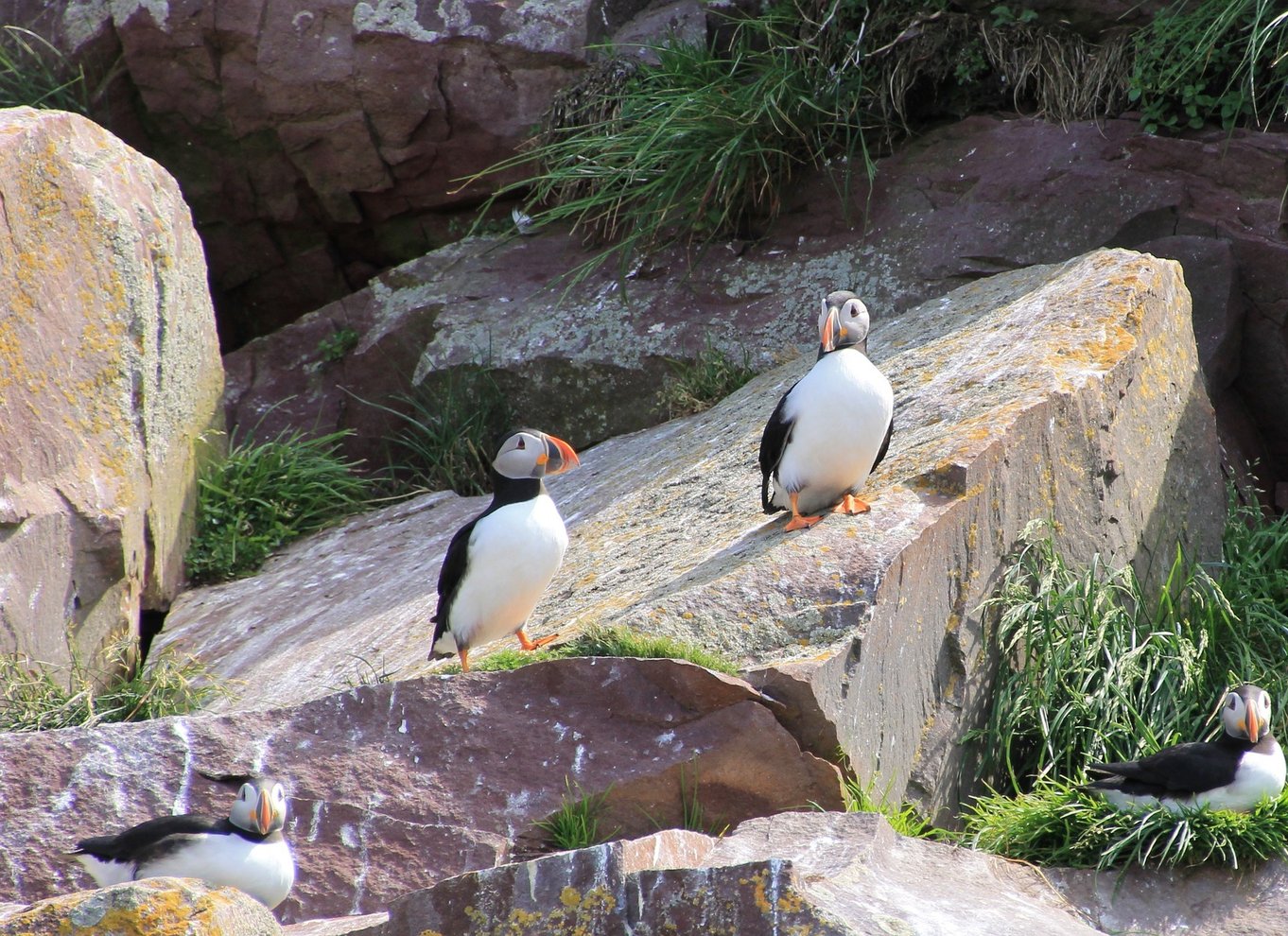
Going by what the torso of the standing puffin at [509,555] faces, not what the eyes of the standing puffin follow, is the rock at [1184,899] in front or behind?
in front

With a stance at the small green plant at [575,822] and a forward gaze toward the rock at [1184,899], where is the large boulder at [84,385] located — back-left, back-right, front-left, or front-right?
back-left

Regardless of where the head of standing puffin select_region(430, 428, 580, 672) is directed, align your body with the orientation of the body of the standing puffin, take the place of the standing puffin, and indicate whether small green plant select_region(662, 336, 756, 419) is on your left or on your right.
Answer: on your left

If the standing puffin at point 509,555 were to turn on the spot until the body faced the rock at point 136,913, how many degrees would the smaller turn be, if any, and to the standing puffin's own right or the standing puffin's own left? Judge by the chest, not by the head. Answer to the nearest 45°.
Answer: approximately 45° to the standing puffin's own right

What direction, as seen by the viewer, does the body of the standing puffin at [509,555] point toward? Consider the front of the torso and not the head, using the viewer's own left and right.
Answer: facing the viewer and to the right of the viewer

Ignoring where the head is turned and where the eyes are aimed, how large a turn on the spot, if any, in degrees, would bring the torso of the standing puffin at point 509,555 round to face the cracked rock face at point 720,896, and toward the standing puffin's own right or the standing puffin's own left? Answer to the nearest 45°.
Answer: approximately 45° to the standing puffin's own right

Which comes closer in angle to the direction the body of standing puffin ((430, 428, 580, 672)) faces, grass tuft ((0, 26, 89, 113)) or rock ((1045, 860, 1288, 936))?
the rock

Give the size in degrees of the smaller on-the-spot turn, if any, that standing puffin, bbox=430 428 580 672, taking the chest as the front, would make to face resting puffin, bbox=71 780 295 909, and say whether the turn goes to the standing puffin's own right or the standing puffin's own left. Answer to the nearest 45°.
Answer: approximately 90° to the standing puffin's own right

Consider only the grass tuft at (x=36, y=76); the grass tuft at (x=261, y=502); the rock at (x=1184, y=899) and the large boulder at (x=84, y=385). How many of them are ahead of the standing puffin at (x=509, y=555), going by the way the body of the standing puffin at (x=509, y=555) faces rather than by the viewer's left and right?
1

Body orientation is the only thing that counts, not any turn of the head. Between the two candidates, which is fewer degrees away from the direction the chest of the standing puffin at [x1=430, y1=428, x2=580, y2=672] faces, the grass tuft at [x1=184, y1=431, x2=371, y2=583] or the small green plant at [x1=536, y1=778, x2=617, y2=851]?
the small green plant

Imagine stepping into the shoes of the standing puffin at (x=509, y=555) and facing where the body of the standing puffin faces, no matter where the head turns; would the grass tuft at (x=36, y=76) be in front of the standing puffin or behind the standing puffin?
behind
